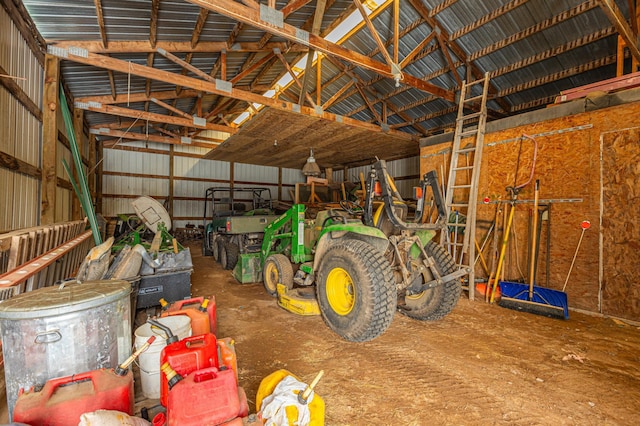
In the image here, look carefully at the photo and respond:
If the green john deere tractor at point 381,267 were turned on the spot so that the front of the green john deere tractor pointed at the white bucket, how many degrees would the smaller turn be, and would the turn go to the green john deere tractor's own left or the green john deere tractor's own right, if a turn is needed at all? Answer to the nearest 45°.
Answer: approximately 90° to the green john deere tractor's own left

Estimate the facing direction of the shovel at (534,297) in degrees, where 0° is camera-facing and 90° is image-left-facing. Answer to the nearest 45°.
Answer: approximately 45°

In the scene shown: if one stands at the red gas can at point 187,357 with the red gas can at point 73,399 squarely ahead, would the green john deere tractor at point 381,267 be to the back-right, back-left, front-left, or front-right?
back-right

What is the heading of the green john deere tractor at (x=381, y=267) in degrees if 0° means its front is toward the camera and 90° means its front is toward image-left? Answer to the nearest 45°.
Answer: approximately 135°

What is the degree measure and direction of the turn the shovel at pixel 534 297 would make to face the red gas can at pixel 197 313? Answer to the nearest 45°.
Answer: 0° — it already faces it

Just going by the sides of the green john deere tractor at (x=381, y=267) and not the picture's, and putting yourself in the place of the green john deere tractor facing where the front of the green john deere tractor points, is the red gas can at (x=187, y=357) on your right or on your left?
on your left

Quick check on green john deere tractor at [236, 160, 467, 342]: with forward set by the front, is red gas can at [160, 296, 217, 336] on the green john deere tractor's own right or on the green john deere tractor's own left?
on the green john deere tractor's own left
